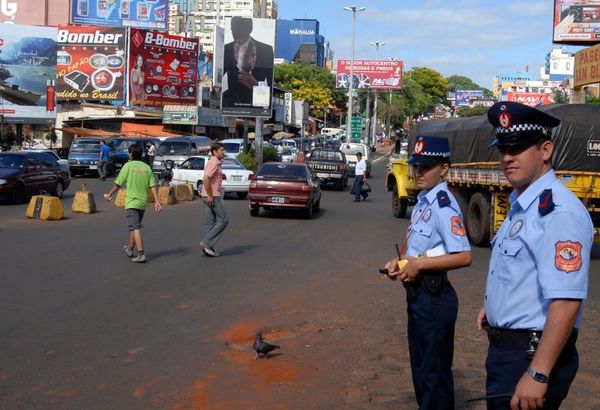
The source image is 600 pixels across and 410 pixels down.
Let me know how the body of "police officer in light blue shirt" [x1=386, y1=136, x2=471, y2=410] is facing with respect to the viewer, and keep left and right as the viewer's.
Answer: facing the viewer and to the left of the viewer

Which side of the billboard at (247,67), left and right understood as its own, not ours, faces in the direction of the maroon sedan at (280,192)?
front

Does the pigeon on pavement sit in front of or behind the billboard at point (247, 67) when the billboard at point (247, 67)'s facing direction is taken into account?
in front

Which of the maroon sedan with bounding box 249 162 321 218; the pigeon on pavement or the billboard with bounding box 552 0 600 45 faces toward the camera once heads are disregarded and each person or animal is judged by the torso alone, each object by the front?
the billboard

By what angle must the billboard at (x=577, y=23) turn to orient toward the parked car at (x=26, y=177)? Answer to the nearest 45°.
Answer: approximately 45° to its right

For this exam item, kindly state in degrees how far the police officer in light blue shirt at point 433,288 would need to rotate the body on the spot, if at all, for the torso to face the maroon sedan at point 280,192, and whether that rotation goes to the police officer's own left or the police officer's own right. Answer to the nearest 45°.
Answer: approximately 135° to the police officer's own right

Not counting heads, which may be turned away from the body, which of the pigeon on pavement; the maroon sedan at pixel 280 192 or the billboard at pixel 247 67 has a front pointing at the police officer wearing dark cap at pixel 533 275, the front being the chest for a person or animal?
the billboard

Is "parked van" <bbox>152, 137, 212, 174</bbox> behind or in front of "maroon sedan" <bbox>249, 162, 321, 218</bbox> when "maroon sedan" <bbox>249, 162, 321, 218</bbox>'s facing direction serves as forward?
in front

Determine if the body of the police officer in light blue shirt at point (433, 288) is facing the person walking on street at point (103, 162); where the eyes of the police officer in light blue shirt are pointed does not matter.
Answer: no

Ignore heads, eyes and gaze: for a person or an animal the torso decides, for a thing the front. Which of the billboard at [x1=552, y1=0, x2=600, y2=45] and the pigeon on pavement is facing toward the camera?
the billboard

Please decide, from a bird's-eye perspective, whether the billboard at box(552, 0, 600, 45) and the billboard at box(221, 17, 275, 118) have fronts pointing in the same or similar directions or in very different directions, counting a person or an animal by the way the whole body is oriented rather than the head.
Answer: same or similar directions

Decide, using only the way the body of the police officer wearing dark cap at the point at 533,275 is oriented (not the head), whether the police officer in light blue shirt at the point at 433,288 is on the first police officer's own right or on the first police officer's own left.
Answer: on the first police officer's own right
